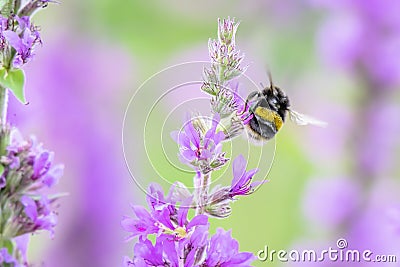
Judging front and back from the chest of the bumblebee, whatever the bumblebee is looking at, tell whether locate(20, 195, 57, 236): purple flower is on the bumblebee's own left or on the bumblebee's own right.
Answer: on the bumblebee's own left
